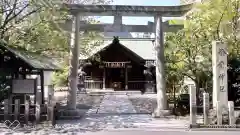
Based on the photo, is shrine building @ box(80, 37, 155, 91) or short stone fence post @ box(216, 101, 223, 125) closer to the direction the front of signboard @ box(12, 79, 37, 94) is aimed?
the short stone fence post

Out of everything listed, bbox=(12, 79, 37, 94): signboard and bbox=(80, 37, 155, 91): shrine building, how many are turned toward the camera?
2

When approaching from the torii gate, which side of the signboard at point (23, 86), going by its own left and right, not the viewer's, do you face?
left

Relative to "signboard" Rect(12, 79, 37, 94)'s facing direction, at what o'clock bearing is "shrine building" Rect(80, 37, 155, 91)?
The shrine building is roughly at 7 o'clock from the signboard.

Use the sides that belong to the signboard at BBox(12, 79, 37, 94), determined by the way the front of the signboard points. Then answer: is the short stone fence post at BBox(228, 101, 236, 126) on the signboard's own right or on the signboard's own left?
on the signboard's own left

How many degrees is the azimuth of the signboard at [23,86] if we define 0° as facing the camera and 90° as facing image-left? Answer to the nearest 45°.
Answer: approximately 0°

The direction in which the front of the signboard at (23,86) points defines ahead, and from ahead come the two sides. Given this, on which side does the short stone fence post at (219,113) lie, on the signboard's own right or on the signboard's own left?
on the signboard's own left

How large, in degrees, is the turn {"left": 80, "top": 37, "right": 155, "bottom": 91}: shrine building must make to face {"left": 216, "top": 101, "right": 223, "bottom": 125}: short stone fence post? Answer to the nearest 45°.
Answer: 0° — it already faces it
